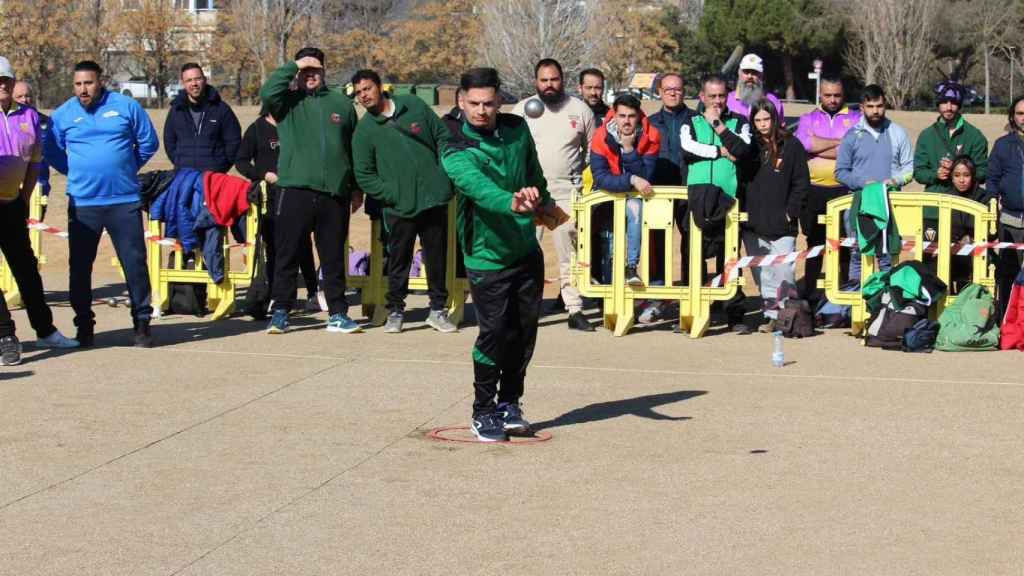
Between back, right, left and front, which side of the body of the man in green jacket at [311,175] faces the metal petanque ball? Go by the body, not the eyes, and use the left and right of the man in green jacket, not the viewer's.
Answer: left

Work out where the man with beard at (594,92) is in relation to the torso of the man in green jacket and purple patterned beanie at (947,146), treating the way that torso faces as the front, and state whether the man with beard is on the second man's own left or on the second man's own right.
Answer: on the second man's own right

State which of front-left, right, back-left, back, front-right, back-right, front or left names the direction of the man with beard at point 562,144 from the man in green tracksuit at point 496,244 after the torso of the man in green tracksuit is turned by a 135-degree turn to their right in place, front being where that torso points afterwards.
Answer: right

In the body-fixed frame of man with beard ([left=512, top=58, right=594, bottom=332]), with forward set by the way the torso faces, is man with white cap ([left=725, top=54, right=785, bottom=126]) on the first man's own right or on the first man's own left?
on the first man's own left

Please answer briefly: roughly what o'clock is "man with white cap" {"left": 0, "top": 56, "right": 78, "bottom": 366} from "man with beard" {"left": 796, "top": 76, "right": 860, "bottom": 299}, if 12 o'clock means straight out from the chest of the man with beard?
The man with white cap is roughly at 2 o'clock from the man with beard.

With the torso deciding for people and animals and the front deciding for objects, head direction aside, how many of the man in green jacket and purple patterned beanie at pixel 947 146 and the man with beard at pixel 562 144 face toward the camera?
2

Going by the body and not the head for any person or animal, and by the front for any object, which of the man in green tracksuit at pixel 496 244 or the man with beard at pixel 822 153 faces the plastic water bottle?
the man with beard
